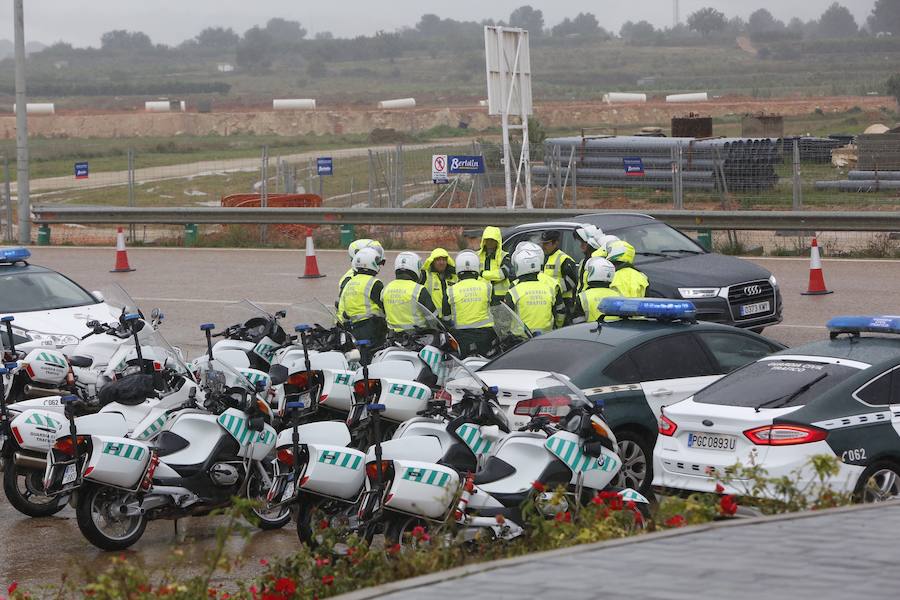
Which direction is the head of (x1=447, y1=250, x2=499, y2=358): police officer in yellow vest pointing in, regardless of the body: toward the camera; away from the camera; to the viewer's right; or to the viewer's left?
away from the camera

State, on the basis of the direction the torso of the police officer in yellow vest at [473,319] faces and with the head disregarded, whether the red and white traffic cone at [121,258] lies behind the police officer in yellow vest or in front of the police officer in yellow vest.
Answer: in front

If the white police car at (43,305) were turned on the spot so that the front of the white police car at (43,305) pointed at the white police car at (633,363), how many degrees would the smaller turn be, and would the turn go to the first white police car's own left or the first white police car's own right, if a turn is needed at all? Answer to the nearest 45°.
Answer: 0° — it already faces it

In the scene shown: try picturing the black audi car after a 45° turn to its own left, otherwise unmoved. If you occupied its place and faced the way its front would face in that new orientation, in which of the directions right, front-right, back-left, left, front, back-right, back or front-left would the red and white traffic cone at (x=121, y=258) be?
back-left

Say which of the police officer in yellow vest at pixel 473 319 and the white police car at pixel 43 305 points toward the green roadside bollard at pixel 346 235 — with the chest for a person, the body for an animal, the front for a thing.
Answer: the police officer in yellow vest

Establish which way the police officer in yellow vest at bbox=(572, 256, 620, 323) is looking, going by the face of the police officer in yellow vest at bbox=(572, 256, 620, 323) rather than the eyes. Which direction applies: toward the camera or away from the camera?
away from the camera

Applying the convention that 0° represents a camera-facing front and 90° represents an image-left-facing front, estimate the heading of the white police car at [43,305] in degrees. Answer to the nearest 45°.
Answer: approximately 315°

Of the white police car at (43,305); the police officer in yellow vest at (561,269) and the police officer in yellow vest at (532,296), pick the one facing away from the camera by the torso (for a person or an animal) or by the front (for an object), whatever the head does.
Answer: the police officer in yellow vest at (532,296)

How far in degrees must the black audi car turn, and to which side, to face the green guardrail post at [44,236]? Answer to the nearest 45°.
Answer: approximately 180°

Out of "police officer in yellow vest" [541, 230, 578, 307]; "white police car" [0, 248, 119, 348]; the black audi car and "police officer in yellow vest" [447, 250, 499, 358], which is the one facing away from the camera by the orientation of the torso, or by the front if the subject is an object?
"police officer in yellow vest" [447, 250, 499, 358]

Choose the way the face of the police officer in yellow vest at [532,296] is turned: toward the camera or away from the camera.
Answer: away from the camera

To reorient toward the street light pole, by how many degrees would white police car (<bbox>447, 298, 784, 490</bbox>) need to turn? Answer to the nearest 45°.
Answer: approximately 90° to its left

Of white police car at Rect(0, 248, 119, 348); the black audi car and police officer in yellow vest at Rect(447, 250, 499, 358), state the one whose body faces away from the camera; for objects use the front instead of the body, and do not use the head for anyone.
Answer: the police officer in yellow vest

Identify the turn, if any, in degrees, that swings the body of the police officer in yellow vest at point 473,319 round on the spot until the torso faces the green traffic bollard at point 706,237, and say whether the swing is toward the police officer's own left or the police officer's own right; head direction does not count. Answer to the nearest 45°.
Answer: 0° — they already face it
